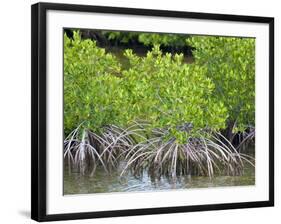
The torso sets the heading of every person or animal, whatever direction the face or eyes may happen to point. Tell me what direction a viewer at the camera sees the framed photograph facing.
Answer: facing the viewer and to the right of the viewer
